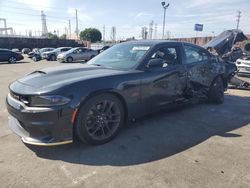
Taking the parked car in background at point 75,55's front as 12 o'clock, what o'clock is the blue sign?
The blue sign is roughly at 8 o'clock from the parked car in background.

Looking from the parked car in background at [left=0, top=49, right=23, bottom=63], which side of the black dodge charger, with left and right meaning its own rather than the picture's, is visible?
right

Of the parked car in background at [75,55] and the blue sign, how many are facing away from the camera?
0

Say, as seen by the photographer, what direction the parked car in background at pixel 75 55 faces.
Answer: facing the viewer and to the left of the viewer

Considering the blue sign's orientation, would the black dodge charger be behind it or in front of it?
in front

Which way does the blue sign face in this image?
toward the camera

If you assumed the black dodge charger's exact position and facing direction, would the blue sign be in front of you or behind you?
behind

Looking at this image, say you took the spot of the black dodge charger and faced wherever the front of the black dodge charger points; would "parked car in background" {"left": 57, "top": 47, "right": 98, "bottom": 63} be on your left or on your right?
on your right

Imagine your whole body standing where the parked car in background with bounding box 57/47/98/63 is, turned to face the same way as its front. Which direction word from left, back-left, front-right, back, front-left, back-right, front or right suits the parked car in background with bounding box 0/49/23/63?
front-right

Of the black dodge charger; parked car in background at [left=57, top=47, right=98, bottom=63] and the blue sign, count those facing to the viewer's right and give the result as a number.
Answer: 0
